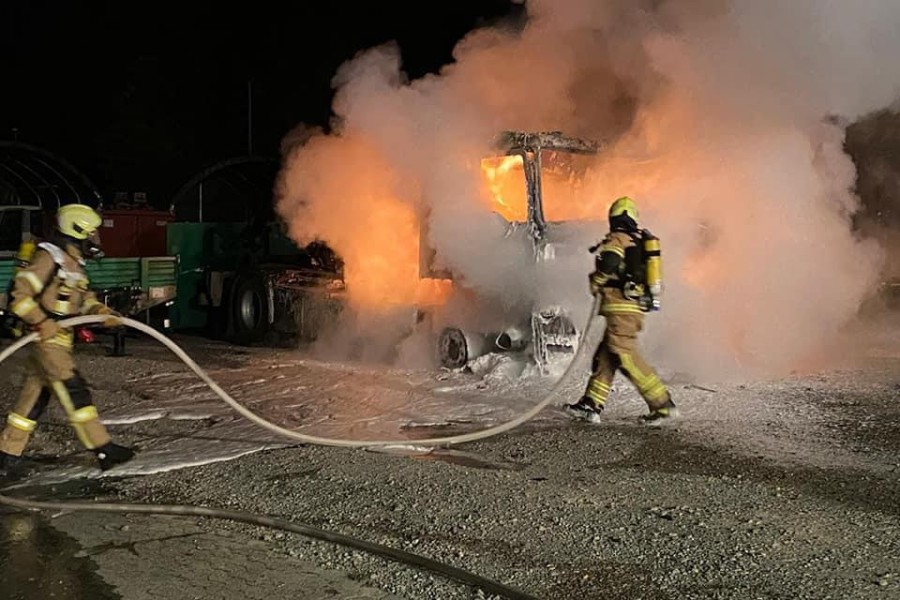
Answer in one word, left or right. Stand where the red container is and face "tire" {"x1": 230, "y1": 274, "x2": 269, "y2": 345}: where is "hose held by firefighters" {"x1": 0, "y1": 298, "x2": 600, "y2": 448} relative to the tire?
right

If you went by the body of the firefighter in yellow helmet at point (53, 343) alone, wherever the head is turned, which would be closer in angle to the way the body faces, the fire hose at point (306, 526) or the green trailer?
the fire hose

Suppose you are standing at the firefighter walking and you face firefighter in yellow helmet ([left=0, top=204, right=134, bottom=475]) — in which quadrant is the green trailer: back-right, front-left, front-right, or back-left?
front-right

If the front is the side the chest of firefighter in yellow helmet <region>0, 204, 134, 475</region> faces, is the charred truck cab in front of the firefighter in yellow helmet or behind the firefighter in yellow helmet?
in front

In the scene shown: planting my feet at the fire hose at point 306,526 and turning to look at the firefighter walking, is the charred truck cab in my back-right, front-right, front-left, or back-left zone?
front-left

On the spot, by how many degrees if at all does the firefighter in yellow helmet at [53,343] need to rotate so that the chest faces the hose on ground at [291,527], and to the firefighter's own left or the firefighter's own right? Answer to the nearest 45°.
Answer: approximately 45° to the firefighter's own right

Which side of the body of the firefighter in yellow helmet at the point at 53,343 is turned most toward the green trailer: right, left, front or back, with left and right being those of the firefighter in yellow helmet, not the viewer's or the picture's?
left

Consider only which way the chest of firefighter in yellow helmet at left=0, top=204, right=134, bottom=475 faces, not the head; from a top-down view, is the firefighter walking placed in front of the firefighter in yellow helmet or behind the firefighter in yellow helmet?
in front

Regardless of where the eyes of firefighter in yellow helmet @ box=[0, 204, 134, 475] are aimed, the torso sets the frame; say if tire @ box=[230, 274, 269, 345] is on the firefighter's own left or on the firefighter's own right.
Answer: on the firefighter's own left

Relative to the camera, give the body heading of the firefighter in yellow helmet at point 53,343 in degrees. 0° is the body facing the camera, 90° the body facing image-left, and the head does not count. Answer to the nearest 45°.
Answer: approximately 270°

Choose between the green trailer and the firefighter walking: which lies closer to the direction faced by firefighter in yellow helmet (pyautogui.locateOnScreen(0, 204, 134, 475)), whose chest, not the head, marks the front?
the firefighter walking

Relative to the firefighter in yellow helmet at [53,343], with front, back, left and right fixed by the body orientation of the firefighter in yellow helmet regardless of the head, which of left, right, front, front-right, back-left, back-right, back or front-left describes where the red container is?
left

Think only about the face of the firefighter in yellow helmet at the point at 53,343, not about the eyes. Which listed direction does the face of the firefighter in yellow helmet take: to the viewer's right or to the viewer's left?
to the viewer's right
